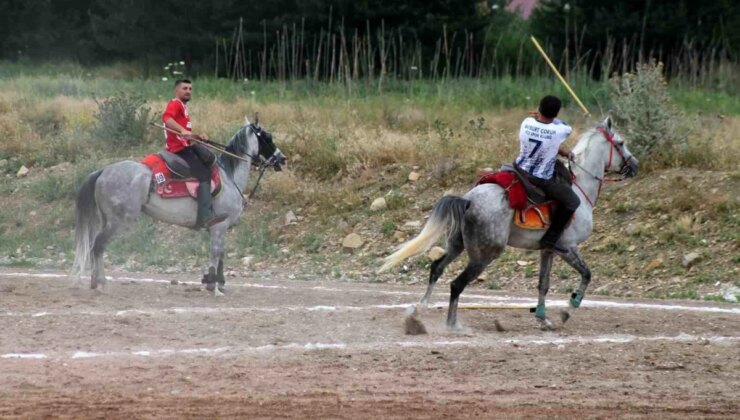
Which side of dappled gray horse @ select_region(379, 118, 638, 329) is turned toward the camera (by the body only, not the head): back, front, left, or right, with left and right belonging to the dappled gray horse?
right

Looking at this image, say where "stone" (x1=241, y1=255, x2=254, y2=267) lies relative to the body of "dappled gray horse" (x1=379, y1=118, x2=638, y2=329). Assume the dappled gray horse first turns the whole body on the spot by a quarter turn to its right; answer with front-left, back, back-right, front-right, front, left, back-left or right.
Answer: back-right

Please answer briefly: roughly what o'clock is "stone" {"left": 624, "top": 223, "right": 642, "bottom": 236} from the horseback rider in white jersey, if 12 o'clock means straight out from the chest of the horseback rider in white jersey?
The stone is roughly at 11 o'clock from the horseback rider in white jersey.

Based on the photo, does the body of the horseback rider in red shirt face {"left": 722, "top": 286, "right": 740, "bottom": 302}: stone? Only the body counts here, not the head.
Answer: yes

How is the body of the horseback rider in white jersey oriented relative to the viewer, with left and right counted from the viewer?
facing away from the viewer and to the right of the viewer

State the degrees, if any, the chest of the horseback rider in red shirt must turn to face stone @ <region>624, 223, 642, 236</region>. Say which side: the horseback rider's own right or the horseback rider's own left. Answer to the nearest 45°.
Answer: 0° — they already face it

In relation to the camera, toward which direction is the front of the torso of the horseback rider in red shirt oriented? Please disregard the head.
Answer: to the viewer's right

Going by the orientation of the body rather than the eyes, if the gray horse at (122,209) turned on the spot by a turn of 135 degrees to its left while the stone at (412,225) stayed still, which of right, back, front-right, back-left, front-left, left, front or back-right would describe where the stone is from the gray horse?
right

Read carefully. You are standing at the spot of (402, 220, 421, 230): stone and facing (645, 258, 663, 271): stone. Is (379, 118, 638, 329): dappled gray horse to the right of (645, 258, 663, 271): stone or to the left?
right

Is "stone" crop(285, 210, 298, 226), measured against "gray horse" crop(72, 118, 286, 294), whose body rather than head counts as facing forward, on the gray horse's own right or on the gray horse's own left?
on the gray horse's own left

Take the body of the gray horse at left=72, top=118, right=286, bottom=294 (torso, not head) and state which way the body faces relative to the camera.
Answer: to the viewer's right

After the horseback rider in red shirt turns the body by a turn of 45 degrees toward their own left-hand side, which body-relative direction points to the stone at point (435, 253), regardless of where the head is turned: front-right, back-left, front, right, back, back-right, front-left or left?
front

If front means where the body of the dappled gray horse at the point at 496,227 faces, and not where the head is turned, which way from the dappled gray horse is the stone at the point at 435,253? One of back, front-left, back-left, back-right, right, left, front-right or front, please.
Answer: left
